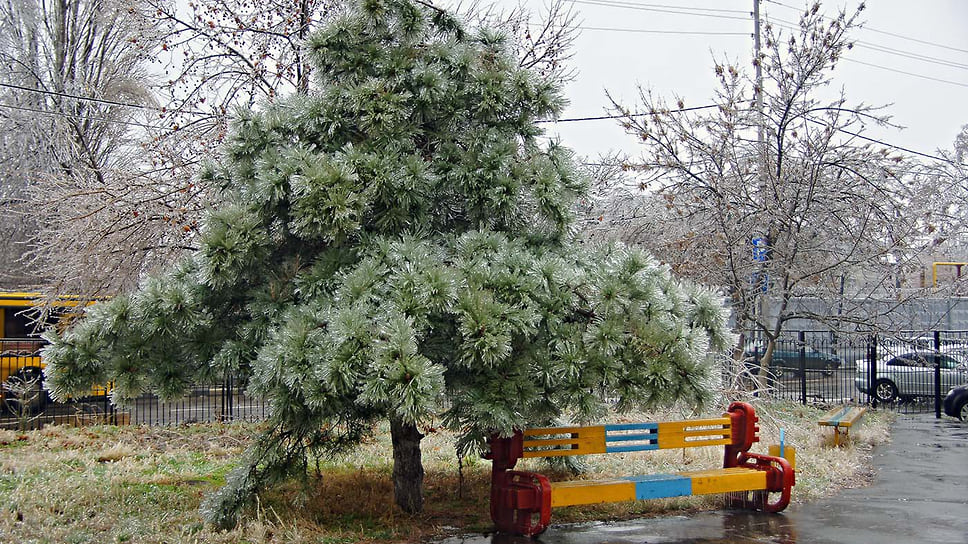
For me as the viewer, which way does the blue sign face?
facing the viewer

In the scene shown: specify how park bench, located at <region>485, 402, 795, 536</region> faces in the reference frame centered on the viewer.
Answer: facing the viewer and to the right of the viewer

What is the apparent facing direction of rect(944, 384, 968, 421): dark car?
to the viewer's left

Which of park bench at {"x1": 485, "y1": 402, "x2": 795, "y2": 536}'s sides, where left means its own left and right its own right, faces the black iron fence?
back
